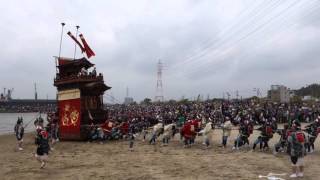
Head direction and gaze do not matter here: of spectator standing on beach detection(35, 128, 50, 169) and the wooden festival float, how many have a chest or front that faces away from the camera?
1

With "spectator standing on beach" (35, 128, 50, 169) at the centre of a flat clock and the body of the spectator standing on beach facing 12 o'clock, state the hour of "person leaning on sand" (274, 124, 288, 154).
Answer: The person leaning on sand is roughly at 3 o'clock from the spectator standing on beach.

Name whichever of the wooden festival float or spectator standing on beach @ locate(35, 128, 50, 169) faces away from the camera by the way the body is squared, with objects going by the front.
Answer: the spectator standing on beach

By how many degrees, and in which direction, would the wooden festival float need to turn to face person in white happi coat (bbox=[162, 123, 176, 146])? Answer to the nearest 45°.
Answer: approximately 45° to its right

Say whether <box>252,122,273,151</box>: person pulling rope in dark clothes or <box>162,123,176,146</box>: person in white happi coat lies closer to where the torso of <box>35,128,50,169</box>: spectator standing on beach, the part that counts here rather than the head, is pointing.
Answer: the person in white happi coat

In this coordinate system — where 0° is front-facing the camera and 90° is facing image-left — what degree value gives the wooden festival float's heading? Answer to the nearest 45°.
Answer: approximately 270°

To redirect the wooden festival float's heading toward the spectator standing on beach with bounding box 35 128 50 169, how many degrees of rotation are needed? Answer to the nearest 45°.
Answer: approximately 90° to its right

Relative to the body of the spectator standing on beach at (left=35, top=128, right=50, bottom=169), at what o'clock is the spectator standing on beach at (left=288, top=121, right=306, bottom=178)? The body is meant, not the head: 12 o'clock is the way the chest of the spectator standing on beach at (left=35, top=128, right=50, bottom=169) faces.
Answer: the spectator standing on beach at (left=288, top=121, right=306, bottom=178) is roughly at 4 o'clock from the spectator standing on beach at (left=35, top=128, right=50, bottom=169).

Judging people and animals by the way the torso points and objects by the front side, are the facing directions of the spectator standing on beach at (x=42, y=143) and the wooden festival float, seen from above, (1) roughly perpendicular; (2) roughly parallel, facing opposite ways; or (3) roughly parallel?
roughly perpendicular

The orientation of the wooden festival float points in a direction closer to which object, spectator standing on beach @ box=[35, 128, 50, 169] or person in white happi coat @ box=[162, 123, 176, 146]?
the person in white happi coat

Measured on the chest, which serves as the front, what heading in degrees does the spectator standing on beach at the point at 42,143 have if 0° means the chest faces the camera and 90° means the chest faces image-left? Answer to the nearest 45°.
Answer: approximately 180°
